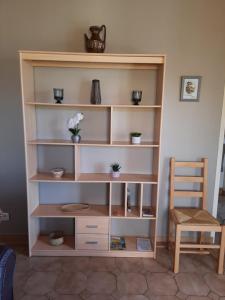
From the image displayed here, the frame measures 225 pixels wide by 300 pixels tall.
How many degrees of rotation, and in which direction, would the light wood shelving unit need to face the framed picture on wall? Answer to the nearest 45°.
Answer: approximately 90° to its left

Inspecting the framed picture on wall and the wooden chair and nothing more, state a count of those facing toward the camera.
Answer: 2

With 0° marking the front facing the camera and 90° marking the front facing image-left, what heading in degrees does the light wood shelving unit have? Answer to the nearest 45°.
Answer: approximately 0°

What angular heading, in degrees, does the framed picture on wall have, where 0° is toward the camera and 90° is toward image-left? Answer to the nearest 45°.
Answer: approximately 0°

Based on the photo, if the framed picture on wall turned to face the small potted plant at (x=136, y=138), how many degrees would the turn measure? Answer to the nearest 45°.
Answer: approximately 45° to its right

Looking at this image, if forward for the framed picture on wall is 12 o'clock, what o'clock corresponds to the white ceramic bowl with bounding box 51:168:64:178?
The white ceramic bowl is roughly at 2 o'clock from the framed picture on wall.

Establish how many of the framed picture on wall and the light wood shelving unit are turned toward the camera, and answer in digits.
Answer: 2
